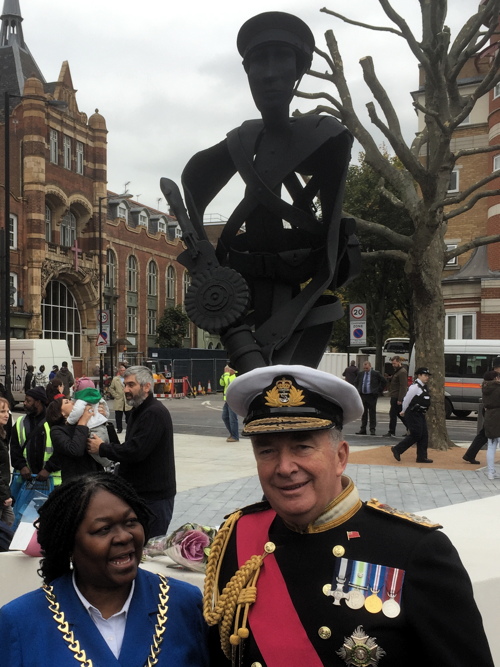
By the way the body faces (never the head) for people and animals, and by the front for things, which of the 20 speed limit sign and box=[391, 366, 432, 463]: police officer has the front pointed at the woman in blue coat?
the 20 speed limit sign

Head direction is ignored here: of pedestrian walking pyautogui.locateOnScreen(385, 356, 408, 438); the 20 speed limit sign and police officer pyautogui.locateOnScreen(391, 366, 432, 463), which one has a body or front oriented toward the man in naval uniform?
the 20 speed limit sign

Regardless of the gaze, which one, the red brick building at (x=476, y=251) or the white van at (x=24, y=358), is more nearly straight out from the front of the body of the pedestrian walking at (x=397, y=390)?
the white van

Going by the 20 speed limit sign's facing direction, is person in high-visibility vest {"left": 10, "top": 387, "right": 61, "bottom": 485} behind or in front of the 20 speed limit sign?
in front

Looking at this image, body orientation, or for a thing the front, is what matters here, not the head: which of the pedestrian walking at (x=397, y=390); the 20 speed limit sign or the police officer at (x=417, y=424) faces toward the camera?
the 20 speed limit sign

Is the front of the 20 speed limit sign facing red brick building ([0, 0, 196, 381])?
no

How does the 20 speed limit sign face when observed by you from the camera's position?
facing the viewer

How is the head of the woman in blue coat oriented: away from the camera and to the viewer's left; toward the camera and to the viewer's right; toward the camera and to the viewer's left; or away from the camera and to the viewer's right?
toward the camera and to the viewer's right

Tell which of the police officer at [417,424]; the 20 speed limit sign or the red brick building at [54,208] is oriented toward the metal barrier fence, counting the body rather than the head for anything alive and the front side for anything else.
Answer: the red brick building

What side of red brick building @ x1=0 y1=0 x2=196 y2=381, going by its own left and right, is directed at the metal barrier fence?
front

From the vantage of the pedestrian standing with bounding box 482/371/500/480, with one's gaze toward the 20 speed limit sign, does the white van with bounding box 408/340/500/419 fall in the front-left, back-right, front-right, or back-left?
front-right

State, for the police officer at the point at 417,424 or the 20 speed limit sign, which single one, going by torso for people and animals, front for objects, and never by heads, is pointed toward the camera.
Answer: the 20 speed limit sign

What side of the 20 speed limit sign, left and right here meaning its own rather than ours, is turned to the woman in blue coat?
front

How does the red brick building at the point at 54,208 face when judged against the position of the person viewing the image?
facing the viewer and to the right of the viewer

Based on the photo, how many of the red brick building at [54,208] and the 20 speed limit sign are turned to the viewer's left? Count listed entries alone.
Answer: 0

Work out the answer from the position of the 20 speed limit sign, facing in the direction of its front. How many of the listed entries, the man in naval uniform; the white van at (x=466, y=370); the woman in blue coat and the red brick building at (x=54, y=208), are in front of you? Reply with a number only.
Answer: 2

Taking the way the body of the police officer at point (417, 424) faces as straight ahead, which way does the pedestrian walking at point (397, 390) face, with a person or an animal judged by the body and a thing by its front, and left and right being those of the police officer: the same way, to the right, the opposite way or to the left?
the opposite way
